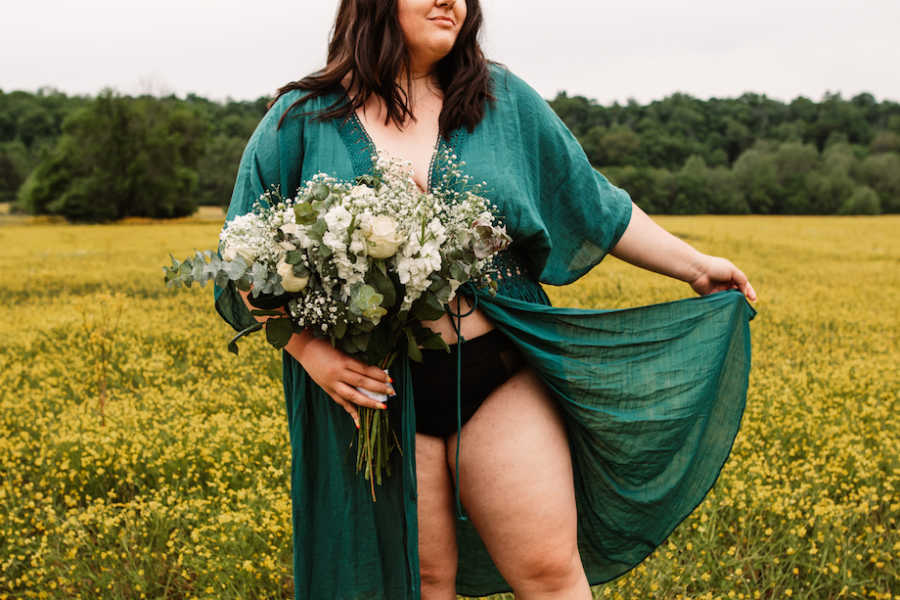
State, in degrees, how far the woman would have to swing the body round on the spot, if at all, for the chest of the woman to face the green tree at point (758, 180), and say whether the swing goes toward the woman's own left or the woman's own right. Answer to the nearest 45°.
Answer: approximately 180°

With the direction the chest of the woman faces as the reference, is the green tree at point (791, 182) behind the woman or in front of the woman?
behind

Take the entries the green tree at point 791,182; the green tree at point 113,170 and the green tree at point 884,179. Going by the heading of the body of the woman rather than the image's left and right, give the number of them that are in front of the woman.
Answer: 0

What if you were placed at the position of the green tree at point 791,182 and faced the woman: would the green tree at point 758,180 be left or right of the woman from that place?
right

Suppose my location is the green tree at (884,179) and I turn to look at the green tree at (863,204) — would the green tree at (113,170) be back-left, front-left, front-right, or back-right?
front-right

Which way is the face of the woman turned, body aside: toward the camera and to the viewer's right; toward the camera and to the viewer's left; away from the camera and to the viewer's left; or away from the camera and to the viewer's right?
toward the camera and to the viewer's right

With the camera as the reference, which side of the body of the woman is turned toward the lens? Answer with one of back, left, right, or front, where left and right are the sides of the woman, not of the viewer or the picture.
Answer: front
